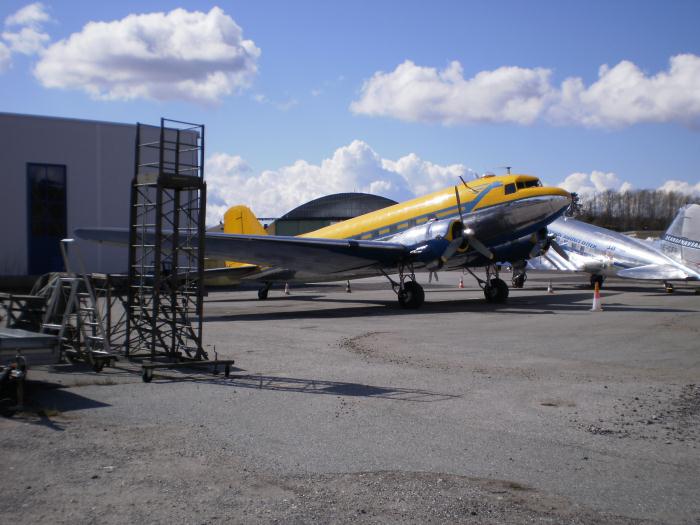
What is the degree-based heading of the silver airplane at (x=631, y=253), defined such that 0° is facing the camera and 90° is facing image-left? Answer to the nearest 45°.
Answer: approximately 135°

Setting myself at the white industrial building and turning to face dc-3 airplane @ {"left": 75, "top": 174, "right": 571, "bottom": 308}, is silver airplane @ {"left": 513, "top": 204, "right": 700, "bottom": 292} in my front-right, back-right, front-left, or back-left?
front-left

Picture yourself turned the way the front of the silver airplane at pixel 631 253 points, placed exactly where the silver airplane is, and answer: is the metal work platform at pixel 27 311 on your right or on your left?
on your left

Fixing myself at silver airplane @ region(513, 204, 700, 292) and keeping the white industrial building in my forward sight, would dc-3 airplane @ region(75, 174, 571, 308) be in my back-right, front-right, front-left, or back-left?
front-left

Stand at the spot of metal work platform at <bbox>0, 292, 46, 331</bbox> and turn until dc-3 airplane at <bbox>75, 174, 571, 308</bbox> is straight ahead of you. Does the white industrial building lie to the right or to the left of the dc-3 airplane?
left

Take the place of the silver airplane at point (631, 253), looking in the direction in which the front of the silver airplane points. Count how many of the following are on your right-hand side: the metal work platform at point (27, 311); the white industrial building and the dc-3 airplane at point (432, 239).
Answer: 0

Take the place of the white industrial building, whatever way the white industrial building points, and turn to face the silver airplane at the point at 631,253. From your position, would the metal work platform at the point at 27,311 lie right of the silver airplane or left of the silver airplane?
right

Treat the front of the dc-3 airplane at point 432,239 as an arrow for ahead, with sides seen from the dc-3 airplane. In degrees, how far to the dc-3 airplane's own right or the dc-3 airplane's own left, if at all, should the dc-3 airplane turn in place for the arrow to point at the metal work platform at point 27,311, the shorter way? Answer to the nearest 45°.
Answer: approximately 90° to the dc-3 airplane's own right

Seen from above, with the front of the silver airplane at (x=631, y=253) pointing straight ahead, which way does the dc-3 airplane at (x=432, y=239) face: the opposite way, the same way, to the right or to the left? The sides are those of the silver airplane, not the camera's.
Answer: the opposite way

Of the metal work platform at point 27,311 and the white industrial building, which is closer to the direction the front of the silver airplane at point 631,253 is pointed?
the white industrial building

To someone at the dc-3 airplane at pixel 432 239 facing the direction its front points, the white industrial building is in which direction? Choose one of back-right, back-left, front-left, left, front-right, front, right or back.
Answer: back
